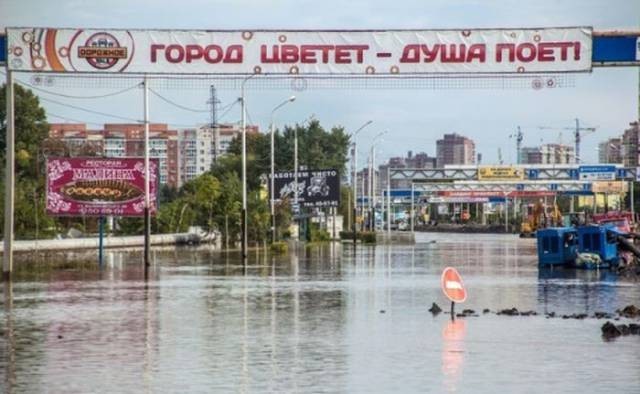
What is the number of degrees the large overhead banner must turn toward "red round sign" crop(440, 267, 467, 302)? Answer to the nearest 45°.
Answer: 0° — it already faces it

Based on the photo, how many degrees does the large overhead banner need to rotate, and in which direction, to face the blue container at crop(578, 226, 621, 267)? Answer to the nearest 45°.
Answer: approximately 135° to its left

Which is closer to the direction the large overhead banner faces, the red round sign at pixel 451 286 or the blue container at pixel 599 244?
the red round sign

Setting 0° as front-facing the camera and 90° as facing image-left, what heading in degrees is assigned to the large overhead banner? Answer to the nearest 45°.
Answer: approximately 0°
